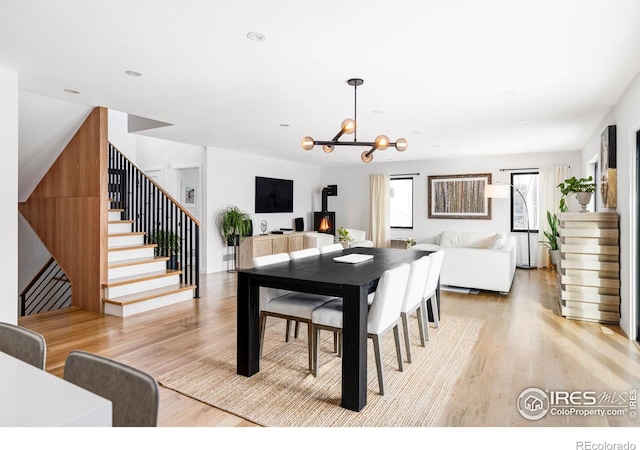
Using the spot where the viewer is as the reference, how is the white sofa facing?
facing to the left of the viewer

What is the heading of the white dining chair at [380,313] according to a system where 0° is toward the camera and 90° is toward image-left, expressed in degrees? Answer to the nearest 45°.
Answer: approximately 135°

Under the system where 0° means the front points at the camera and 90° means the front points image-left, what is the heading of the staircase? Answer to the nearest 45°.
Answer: approximately 315°

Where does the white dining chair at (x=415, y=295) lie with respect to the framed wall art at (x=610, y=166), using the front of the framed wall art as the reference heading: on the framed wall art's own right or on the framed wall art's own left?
on the framed wall art's own left

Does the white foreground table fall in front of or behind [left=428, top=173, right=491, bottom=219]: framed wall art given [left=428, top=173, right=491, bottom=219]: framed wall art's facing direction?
in front

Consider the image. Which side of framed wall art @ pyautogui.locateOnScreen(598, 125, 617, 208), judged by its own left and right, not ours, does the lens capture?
left

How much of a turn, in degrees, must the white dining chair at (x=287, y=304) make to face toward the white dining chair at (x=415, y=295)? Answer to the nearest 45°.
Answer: approximately 45° to its left

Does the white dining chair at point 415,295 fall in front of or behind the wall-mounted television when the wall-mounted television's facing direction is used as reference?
in front

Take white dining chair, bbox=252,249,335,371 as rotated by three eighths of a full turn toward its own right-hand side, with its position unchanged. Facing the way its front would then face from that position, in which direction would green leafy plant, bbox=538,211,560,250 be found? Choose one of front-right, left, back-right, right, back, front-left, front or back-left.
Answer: back-right

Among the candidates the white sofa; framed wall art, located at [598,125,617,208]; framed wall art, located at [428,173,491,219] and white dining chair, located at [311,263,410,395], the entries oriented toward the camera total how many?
1

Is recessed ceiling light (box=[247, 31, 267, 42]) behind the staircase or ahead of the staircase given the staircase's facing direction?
ahead

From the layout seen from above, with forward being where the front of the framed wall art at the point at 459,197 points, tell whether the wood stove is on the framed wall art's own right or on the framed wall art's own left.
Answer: on the framed wall art's own right

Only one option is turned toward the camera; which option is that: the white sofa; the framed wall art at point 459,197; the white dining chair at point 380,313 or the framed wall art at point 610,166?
the framed wall art at point 459,197

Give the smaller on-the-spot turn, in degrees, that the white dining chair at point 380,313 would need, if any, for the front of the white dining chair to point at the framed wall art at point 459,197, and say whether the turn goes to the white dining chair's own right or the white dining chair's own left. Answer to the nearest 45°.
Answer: approximately 45° to the white dining chair's own right

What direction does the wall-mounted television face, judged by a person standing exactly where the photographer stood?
facing the viewer and to the right of the viewer
